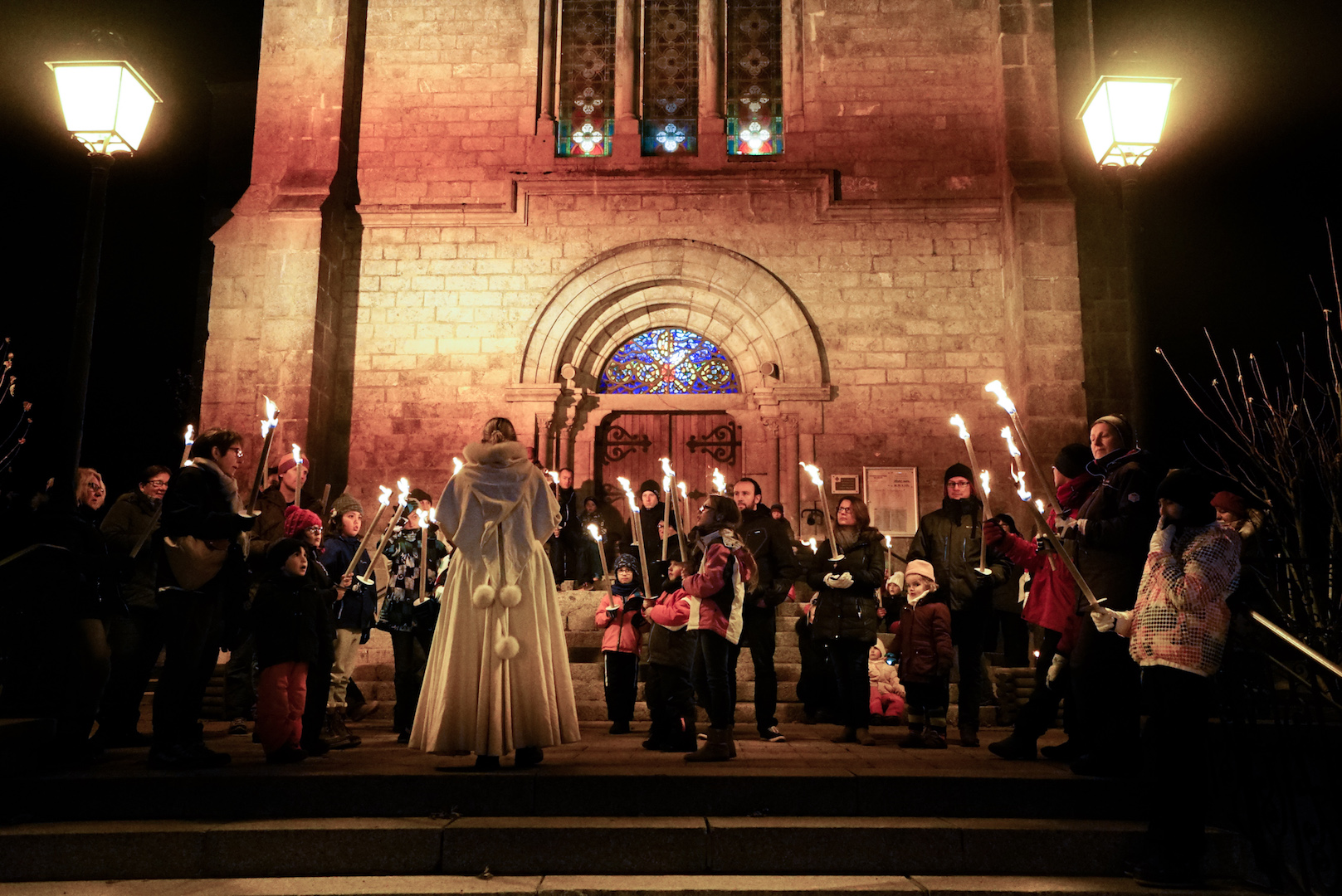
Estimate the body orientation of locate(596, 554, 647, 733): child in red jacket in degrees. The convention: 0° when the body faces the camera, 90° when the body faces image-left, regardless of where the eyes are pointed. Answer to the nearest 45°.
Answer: approximately 0°

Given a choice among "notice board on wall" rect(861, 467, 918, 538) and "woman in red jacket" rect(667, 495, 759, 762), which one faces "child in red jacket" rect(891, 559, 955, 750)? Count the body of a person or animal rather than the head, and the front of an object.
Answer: the notice board on wall

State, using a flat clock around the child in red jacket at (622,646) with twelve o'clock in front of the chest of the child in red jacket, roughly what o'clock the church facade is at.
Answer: The church facade is roughly at 6 o'clock from the child in red jacket.

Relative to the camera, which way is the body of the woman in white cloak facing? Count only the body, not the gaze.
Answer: away from the camera

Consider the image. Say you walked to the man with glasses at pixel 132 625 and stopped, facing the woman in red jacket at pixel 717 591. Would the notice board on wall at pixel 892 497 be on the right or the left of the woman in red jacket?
left

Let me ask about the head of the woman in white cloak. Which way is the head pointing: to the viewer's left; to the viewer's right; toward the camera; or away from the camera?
away from the camera

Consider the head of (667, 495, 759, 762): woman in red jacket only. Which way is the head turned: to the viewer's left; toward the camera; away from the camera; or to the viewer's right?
to the viewer's left

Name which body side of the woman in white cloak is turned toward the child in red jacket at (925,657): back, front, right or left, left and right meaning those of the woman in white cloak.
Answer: right

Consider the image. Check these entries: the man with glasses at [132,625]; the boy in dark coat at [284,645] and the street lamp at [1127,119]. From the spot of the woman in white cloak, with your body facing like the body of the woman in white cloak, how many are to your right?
1
